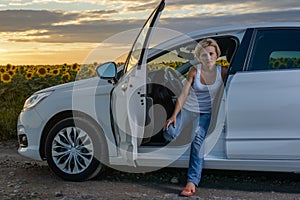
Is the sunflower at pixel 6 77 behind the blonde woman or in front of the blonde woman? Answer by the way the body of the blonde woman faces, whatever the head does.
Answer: behind

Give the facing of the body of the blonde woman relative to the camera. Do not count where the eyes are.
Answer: toward the camera

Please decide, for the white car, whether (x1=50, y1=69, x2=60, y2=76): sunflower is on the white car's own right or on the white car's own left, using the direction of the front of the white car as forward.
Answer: on the white car's own right

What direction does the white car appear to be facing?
to the viewer's left

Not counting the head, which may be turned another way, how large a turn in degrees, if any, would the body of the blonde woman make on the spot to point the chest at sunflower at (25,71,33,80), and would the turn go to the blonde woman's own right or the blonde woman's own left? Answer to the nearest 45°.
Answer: approximately 135° to the blonde woman's own right
